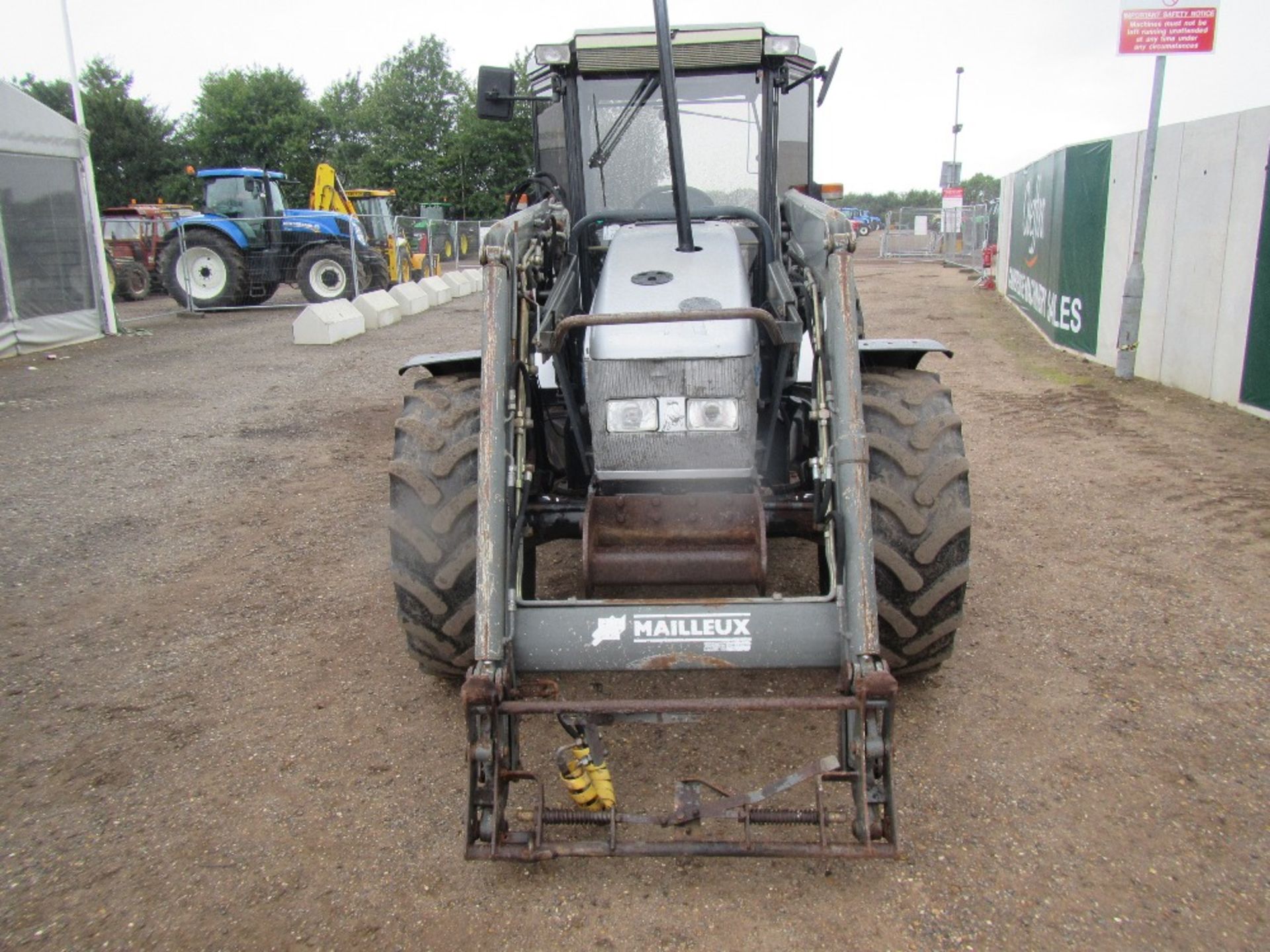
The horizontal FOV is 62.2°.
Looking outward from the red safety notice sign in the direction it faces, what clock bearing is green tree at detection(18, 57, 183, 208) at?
The green tree is roughly at 4 o'clock from the red safety notice sign.

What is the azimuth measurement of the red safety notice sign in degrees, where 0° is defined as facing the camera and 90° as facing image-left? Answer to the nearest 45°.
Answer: approximately 0°

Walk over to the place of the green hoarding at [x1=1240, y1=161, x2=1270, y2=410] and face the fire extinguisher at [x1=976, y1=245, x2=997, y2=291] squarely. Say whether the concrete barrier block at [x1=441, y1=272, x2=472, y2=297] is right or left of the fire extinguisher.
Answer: left

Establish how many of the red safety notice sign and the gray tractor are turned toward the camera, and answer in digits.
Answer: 2

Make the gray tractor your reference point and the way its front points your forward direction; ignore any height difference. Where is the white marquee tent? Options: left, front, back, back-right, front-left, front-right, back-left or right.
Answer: back-right

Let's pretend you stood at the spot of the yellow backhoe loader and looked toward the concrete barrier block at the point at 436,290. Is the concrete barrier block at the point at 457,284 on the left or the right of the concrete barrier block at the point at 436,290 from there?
left

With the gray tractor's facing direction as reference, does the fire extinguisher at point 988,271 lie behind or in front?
behind

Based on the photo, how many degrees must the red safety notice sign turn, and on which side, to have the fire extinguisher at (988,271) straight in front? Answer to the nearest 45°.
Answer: approximately 180°

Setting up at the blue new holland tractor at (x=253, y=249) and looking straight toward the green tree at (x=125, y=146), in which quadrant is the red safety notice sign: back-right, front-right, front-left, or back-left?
back-right

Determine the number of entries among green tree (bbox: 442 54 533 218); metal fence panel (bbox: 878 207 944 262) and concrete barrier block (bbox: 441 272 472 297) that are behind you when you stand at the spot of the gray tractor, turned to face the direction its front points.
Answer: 3

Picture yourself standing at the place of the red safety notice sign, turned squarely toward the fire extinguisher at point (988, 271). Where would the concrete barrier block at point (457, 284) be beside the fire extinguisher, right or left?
left

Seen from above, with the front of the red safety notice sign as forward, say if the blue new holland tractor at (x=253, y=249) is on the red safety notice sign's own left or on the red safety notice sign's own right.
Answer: on the red safety notice sign's own right
